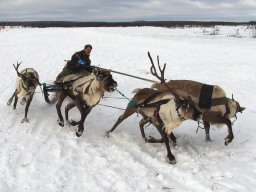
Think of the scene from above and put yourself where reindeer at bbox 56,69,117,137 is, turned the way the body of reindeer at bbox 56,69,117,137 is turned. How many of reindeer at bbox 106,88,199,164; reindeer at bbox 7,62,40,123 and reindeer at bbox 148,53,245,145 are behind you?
1

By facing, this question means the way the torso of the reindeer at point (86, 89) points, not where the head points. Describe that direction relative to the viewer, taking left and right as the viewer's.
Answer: facing the viewer and to the right of the viewer

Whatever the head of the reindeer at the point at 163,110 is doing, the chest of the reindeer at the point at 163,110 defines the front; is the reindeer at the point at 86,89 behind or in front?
behind

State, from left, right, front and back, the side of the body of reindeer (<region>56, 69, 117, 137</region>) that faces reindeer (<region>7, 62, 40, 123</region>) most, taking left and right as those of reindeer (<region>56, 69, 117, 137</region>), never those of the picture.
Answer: back
